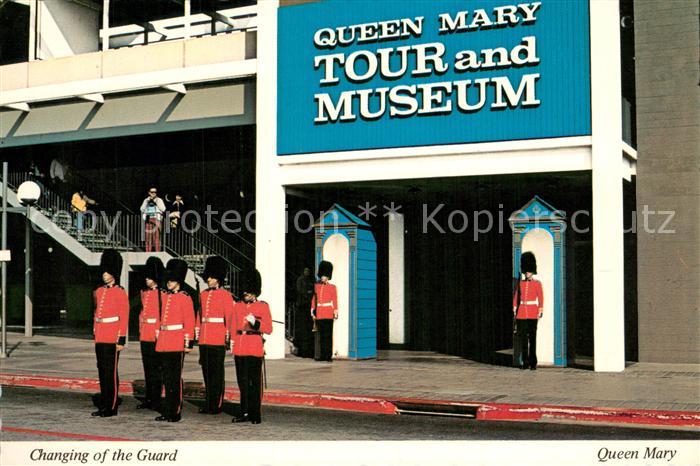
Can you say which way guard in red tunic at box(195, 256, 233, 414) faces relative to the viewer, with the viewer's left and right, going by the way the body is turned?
facing the viewer and to the left of the viewer

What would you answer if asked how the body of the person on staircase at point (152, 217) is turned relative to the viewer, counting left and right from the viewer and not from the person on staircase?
facing the viewer

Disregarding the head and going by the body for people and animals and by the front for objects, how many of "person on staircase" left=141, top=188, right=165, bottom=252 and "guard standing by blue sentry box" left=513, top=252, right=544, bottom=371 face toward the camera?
2

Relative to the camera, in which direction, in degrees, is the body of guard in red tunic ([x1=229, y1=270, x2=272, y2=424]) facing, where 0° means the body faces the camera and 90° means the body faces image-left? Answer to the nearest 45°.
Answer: approximately 45°

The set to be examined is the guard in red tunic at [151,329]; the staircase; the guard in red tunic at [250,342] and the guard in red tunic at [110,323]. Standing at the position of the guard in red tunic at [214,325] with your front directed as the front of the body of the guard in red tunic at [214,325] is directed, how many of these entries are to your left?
1

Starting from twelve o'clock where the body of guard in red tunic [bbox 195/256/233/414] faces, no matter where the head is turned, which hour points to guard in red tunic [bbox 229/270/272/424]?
guard in red tunic [bbox 229/270/272/424] is roughly at 9 o'clock from guard in red tunic [bbox 195/256/233/414].

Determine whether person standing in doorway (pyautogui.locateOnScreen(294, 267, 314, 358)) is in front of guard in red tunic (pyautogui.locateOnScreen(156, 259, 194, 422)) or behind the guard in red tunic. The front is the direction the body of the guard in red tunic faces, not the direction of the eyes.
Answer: behind

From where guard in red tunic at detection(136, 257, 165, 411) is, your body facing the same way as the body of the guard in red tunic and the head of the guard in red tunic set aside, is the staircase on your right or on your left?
on your right
